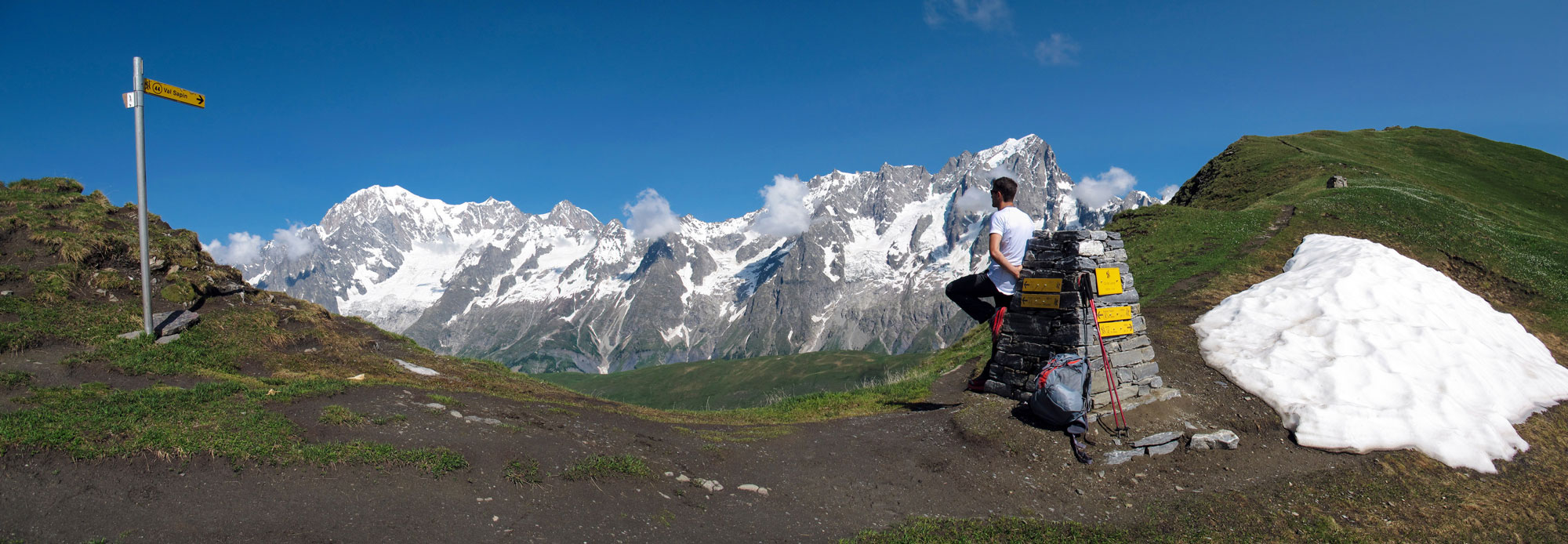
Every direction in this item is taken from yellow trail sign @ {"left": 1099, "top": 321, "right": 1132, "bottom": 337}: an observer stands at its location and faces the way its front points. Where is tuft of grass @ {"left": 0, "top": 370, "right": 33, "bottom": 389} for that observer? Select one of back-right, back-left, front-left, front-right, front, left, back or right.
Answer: front-right

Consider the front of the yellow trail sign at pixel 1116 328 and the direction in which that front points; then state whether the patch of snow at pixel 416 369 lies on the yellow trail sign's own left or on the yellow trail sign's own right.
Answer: on the yellow trail sign's own right

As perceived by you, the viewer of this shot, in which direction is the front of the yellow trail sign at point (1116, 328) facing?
facing the viewer

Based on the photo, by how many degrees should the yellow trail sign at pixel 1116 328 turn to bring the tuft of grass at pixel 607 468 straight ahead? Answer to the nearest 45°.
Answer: approximately 45° to its right

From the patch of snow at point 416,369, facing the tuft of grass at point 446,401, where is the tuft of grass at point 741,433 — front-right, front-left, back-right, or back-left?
front-left

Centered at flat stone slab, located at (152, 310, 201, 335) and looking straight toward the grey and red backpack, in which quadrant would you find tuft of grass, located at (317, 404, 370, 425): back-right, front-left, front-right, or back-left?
front-right

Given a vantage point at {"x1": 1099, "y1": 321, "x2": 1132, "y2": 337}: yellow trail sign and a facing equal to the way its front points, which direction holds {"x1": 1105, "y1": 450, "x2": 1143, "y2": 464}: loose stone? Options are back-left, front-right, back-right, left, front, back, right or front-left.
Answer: front

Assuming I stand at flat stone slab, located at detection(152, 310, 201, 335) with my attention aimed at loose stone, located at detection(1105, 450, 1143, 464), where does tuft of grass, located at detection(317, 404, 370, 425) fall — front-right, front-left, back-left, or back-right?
front-right
